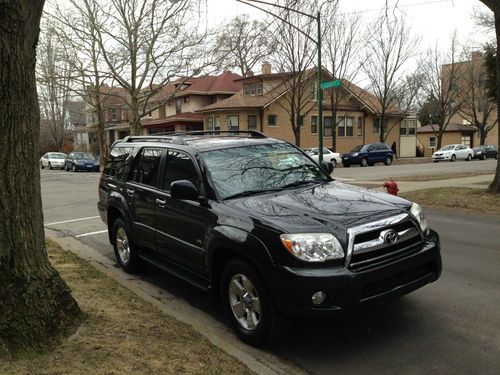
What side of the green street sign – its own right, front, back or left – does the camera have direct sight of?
front

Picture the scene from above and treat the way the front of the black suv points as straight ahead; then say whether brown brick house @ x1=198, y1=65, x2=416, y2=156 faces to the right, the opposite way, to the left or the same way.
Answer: to the right

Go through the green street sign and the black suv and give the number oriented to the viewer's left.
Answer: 0

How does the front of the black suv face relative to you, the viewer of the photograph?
facing the viewer and to the right of the viewer

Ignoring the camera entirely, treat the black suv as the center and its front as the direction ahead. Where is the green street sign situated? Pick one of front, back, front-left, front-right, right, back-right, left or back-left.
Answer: back-left

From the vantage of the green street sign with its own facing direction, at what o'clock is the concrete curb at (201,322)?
The concrete curb is roughly at 12 o'clock from the green street sign.

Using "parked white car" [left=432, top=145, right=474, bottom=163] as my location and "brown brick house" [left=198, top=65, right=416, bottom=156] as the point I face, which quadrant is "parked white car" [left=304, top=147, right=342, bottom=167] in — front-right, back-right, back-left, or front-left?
front-left

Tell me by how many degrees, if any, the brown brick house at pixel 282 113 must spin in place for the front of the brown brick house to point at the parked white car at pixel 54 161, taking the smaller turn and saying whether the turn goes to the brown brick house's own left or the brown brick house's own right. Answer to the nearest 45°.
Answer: approximately 45° to the brown brick house's own right

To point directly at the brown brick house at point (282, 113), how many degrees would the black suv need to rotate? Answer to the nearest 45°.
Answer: approximately 135° to its left

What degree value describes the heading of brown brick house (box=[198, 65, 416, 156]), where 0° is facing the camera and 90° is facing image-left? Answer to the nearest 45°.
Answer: approximately 45°
